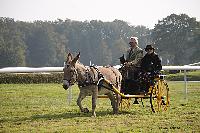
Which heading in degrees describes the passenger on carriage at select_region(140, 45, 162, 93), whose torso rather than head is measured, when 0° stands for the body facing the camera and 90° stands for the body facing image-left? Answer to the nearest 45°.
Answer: approximately 45°

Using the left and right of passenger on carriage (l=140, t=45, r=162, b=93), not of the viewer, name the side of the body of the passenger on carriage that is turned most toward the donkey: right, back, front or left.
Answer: front

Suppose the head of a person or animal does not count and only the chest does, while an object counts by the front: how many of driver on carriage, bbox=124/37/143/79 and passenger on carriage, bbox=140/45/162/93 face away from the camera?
0

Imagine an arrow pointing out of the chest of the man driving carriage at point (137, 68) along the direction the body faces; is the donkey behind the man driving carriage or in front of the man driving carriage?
in front

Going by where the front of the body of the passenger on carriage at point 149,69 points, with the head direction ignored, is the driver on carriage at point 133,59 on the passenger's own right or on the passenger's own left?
on the passenger's own right

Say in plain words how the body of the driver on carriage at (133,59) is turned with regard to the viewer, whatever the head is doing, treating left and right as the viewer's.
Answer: facing the viewer and to the left of the viewer

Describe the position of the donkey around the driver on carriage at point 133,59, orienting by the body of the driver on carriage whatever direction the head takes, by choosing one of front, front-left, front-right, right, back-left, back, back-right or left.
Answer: front
